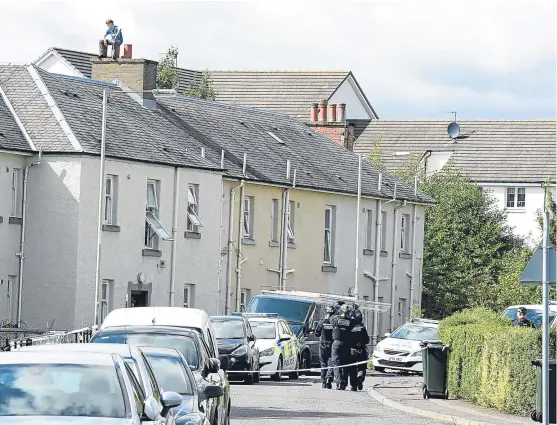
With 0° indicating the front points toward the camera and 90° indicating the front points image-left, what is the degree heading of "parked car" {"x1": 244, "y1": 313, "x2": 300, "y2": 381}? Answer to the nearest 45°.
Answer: approximately 45°

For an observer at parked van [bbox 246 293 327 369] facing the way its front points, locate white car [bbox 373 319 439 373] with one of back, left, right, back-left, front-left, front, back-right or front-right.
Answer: back-left

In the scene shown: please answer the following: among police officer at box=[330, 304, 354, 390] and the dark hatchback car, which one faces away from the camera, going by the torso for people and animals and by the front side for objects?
the police officer

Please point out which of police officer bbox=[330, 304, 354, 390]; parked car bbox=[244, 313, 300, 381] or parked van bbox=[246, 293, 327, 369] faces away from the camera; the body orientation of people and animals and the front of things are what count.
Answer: the police officer

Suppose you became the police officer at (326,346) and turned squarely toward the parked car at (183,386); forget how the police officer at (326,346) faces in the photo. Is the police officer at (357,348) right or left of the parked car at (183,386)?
left

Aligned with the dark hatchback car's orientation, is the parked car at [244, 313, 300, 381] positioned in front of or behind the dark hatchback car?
behind

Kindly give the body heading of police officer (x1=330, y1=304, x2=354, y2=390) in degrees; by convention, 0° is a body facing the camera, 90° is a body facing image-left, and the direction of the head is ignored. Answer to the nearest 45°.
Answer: approximately 180°

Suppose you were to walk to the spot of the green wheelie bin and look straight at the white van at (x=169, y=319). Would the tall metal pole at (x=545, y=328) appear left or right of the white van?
left
